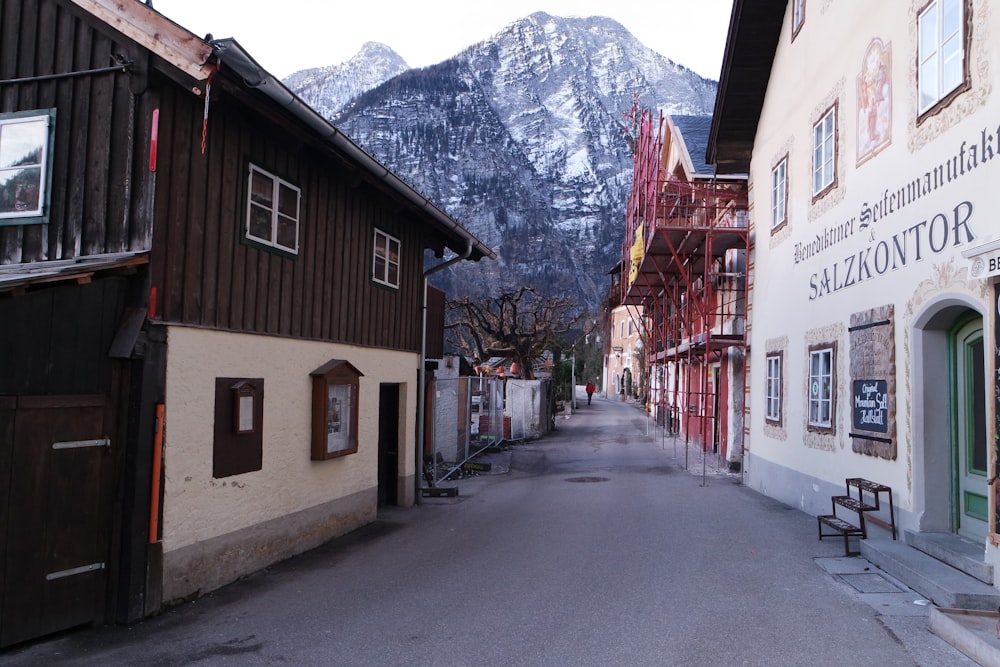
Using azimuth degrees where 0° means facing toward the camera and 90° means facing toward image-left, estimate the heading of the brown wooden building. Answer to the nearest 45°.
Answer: approximately 315°

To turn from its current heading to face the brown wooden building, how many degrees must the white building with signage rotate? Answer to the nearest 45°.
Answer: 0° — it already faces it

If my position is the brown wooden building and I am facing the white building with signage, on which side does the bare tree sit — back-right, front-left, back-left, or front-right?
front-left

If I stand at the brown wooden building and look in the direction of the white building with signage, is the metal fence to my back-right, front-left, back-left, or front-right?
front-left

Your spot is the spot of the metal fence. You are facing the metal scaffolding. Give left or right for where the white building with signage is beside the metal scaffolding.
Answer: right

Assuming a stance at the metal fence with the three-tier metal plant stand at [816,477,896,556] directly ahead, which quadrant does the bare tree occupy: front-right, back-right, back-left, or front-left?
back-left

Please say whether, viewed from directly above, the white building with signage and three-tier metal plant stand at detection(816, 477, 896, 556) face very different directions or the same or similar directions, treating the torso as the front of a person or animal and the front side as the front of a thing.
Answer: same or similar directions

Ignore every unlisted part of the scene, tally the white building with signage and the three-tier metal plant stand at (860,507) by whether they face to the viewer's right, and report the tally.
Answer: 0

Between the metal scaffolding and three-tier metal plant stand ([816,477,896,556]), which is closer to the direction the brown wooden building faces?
the three-tier metal plant stand

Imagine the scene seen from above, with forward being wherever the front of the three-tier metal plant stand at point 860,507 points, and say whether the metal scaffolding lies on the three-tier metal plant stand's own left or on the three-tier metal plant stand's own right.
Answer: on the three-tier metal plant stand's own right

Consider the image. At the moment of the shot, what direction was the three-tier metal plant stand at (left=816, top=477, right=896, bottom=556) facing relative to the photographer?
facing the viewer and to the left of the viewer

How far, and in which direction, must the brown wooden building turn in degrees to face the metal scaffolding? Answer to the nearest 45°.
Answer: approximately 90° to its left

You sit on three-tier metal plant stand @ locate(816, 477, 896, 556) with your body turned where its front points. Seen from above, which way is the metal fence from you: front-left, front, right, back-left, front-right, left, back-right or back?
right

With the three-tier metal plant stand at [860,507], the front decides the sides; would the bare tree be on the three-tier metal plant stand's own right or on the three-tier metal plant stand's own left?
on the three-tier metal plant stand's own right
